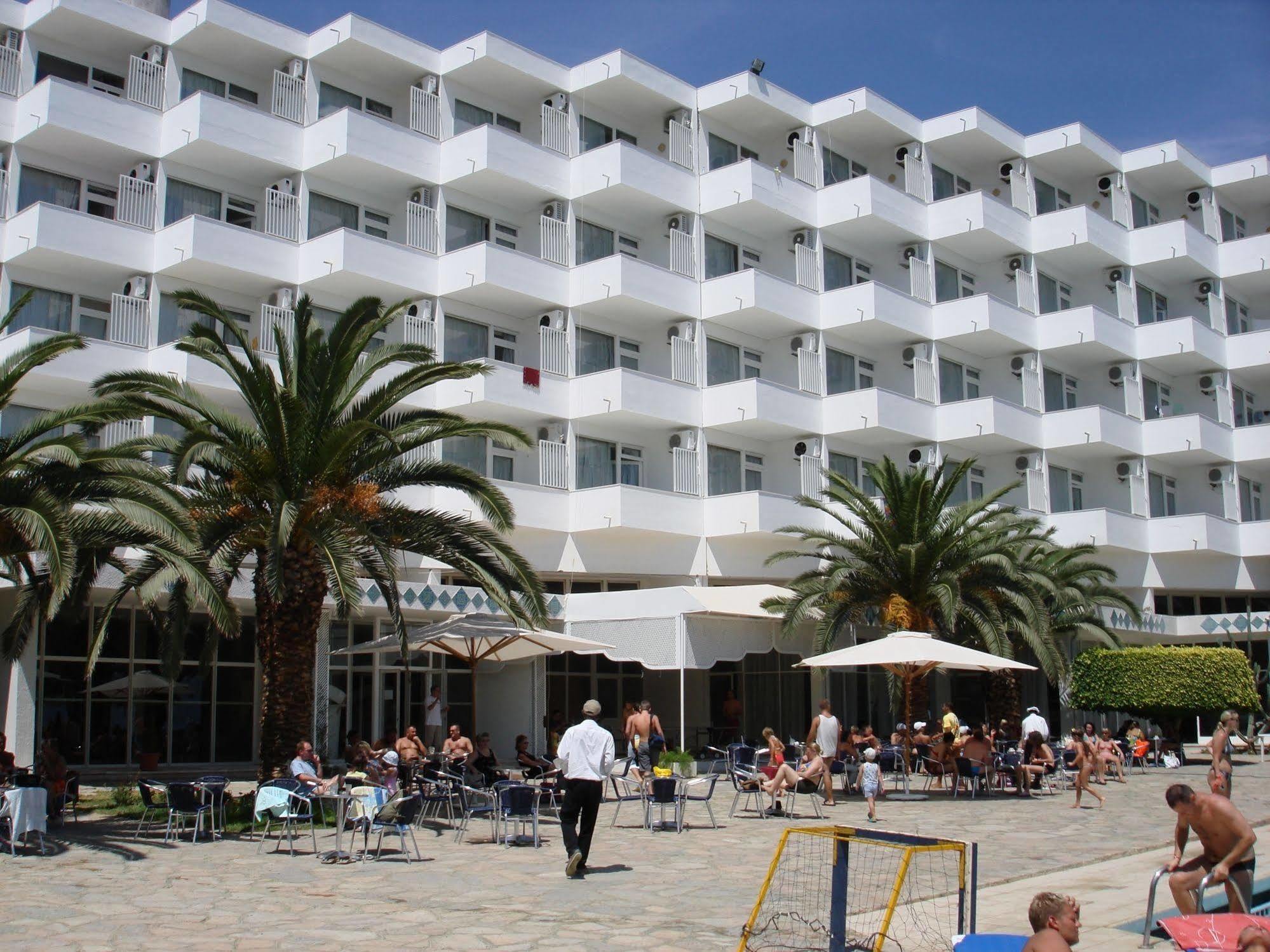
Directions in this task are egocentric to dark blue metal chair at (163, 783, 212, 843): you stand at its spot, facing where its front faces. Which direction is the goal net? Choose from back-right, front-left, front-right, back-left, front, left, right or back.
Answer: right

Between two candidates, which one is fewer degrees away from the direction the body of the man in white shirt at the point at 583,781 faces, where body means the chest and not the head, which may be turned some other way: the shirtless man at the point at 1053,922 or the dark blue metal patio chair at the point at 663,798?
the dark blue metal patio chair

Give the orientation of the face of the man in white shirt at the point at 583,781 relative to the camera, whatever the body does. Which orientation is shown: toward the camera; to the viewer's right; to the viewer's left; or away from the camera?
away from the camera

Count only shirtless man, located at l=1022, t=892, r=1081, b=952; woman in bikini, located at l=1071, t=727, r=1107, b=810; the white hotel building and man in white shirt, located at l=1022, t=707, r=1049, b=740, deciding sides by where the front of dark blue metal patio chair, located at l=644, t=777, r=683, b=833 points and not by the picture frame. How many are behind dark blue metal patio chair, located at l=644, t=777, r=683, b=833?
1

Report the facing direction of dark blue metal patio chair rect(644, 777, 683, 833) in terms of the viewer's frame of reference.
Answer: facing away from the viewer

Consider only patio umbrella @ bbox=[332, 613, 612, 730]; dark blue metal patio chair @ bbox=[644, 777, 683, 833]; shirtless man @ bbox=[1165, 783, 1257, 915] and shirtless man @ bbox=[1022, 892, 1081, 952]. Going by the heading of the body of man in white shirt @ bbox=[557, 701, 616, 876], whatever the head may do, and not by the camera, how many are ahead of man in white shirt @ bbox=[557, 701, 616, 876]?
2
